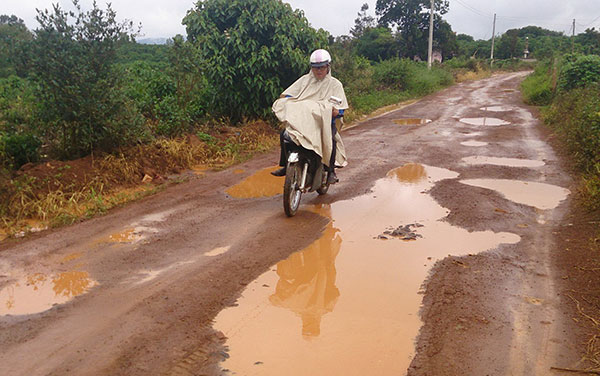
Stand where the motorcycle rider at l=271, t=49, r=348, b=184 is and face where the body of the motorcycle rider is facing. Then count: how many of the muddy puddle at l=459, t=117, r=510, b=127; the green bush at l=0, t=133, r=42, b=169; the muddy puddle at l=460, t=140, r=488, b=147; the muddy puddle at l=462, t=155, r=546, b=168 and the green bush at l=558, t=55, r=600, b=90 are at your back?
4

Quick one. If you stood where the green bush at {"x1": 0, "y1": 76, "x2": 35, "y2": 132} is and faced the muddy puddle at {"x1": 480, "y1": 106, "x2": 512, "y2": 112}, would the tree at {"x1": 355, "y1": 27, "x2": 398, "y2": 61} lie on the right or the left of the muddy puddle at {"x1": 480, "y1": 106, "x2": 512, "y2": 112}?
left

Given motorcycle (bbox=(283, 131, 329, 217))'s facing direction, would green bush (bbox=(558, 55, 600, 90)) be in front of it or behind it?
behind

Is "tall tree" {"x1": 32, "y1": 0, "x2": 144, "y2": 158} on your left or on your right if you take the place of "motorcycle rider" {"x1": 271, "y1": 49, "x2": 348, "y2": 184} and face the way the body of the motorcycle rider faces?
on your right

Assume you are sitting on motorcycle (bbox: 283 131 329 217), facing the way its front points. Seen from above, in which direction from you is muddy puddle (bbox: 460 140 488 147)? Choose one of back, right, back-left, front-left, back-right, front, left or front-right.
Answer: back

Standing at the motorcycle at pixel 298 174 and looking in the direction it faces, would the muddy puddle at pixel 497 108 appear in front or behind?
behind

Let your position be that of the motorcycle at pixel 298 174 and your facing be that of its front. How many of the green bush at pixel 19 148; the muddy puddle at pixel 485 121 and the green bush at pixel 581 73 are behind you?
2

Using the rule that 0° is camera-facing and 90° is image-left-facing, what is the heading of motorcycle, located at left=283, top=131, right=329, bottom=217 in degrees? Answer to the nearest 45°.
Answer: approximately 45°

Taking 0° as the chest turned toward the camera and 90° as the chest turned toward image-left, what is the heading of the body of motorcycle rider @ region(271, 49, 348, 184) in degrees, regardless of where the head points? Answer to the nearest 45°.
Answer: approximately 45°

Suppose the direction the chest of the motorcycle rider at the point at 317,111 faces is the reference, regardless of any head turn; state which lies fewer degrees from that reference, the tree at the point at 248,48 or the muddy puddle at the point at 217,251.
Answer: the muddy puddle

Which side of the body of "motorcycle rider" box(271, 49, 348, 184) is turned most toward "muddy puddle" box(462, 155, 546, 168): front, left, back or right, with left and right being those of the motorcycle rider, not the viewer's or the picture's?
back

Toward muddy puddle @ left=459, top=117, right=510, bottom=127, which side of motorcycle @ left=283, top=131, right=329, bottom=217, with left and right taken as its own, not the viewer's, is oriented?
back
